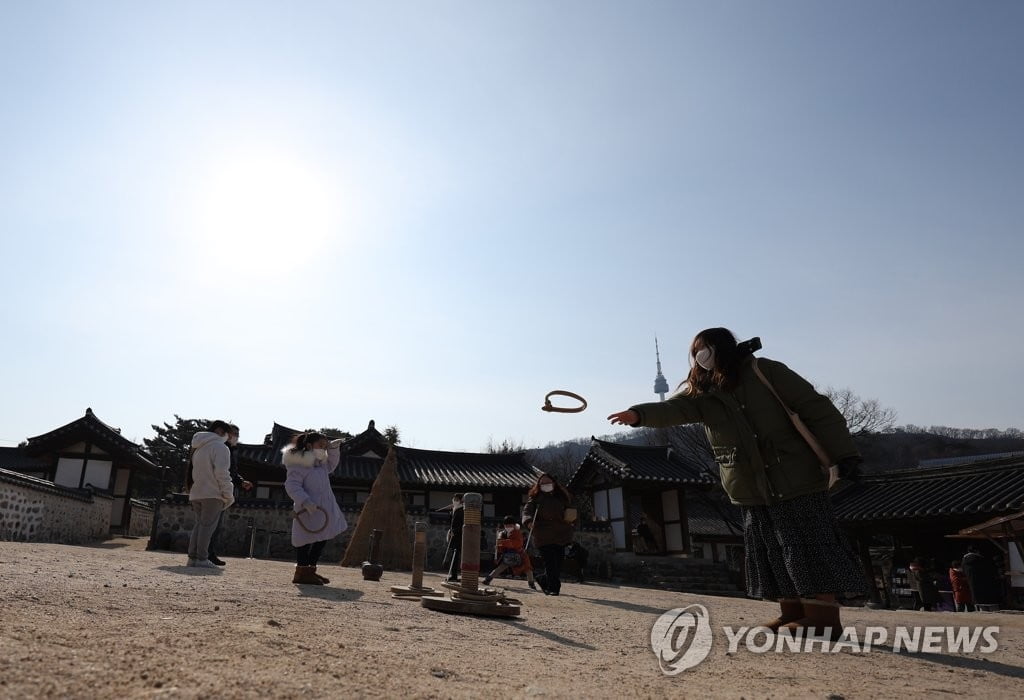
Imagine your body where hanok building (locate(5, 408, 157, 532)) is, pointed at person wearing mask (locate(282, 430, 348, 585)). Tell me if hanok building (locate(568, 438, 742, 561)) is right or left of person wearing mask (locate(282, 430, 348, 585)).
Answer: left

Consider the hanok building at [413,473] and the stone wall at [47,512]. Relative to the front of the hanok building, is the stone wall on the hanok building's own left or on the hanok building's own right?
on the hanok building's own right

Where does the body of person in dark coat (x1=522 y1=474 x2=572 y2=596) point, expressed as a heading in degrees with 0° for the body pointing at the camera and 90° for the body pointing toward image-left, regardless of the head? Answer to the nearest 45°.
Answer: approximately 0°

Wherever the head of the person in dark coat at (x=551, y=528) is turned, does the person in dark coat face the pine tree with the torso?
no

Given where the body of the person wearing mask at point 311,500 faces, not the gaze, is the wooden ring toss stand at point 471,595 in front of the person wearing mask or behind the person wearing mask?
in front

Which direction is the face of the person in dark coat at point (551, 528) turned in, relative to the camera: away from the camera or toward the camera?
toward the camera

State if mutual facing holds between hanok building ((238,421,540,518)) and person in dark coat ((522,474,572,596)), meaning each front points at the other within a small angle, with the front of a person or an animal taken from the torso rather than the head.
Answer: no

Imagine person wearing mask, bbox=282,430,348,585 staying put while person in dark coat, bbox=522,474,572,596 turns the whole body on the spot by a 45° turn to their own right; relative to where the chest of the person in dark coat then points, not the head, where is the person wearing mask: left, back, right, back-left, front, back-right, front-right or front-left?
front

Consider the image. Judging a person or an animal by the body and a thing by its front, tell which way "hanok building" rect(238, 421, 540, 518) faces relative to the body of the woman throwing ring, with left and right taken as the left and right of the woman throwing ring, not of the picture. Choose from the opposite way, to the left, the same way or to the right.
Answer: to the left

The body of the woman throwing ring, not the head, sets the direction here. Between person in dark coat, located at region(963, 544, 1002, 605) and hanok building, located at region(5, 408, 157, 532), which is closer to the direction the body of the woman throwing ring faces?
the hanok building

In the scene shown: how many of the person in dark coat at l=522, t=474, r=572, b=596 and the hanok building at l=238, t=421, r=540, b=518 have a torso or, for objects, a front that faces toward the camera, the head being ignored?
2

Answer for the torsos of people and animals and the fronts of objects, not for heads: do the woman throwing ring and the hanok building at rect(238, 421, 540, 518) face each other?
no

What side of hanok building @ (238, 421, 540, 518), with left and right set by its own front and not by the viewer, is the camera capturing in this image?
front

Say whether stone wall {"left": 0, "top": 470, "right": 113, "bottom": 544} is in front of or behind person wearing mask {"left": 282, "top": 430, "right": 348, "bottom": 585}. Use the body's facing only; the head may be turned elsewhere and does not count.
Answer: behind

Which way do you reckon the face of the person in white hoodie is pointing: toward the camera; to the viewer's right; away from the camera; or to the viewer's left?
to the viewer's right

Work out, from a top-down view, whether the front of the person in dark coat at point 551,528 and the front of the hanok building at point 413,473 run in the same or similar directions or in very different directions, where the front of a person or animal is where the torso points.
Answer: same or similar directions

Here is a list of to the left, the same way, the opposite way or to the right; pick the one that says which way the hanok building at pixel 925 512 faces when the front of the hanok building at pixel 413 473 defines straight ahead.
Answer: to the right

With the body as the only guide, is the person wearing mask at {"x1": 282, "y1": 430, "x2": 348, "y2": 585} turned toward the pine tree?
no

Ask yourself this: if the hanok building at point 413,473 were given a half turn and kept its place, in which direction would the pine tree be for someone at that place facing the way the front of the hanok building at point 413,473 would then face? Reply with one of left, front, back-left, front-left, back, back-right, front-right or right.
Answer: front-left
